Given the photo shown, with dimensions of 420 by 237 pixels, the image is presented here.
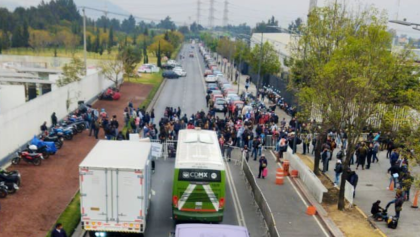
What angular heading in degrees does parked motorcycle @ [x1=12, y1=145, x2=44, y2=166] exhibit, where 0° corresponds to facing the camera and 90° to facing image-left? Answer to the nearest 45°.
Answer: approximately 90°

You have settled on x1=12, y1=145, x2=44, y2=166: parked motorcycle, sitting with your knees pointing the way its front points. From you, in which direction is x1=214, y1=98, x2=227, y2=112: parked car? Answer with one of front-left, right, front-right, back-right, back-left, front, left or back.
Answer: back-right

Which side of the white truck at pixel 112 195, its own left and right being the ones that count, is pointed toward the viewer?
back

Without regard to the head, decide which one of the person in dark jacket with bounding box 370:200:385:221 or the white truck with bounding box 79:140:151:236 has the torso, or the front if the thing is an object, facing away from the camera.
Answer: the white truck

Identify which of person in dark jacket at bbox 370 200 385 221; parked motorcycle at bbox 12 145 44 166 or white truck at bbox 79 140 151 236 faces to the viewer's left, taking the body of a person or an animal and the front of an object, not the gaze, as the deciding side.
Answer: the parked motorcycle

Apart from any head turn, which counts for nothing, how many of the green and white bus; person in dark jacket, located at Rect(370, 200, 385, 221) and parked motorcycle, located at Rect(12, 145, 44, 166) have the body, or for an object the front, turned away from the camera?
1

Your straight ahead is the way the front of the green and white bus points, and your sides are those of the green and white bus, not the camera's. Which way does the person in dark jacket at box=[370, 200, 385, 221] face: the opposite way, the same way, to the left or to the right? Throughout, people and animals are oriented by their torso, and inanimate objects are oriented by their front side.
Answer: to the right

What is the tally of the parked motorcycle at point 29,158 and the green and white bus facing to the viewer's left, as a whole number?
1

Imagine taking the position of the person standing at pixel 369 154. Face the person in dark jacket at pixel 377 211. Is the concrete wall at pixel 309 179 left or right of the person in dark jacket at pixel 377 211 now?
right

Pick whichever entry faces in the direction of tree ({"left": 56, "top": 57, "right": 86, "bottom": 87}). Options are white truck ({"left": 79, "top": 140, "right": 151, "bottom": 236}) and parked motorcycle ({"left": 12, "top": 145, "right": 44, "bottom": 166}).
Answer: the white truck

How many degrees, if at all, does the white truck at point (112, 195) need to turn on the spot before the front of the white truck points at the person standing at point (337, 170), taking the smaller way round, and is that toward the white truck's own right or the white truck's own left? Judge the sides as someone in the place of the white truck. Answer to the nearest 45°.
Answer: approximately 45° to the white truck's own right

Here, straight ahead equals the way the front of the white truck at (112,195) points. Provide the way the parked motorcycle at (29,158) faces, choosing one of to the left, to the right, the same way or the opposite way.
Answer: to the left

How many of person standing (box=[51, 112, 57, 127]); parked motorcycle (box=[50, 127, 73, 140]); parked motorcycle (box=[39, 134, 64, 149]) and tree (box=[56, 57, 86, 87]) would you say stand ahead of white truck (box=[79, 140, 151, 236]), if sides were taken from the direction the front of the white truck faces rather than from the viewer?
4

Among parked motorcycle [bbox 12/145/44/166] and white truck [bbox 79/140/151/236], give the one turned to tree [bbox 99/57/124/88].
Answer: the white truck
